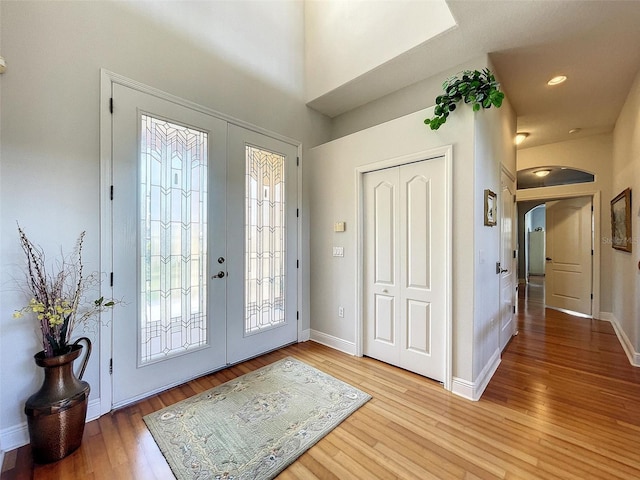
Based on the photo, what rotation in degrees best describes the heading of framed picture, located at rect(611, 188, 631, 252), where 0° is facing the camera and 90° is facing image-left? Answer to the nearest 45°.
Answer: approximately 90°

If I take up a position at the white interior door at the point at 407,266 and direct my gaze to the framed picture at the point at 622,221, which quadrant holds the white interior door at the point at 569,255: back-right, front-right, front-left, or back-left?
front-left

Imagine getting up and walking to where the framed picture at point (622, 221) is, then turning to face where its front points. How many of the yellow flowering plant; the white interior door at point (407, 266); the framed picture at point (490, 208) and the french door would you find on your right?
0

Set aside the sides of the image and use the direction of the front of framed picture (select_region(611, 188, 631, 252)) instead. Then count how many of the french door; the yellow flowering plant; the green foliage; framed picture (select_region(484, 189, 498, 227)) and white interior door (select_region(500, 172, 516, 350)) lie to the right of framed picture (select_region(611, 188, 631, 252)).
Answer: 0

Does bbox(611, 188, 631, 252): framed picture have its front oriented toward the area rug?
no

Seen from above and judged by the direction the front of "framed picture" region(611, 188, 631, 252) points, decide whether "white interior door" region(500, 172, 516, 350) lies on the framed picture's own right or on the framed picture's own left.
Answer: on the framed picture's own left

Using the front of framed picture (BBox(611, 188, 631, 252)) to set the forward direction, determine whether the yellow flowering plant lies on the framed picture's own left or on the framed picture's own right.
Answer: on the framed picture's own left

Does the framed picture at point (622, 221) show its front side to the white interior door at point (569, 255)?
no

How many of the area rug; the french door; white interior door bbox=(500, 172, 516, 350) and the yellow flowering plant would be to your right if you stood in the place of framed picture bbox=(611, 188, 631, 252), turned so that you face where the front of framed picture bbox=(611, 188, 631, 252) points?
0

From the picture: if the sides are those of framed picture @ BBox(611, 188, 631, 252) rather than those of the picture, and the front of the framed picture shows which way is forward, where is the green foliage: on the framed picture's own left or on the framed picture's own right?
on the framed picture's own left

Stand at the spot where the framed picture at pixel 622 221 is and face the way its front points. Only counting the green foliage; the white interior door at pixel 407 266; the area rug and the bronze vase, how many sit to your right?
0

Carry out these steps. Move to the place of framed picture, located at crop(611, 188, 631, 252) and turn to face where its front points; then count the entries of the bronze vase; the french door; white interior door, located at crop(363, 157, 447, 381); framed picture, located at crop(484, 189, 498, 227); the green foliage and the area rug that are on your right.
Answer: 0

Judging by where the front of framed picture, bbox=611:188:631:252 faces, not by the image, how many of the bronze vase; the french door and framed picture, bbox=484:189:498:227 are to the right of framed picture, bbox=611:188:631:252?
0

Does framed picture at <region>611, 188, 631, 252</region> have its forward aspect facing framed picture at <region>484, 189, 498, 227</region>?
no

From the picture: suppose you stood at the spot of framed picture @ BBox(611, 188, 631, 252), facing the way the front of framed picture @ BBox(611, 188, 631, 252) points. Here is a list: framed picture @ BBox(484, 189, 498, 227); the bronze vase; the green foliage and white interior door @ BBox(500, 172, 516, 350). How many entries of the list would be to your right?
0

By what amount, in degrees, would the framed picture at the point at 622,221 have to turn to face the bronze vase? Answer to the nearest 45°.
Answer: approximately 45° to its left

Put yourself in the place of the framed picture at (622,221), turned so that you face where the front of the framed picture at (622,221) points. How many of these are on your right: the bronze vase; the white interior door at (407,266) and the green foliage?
0
